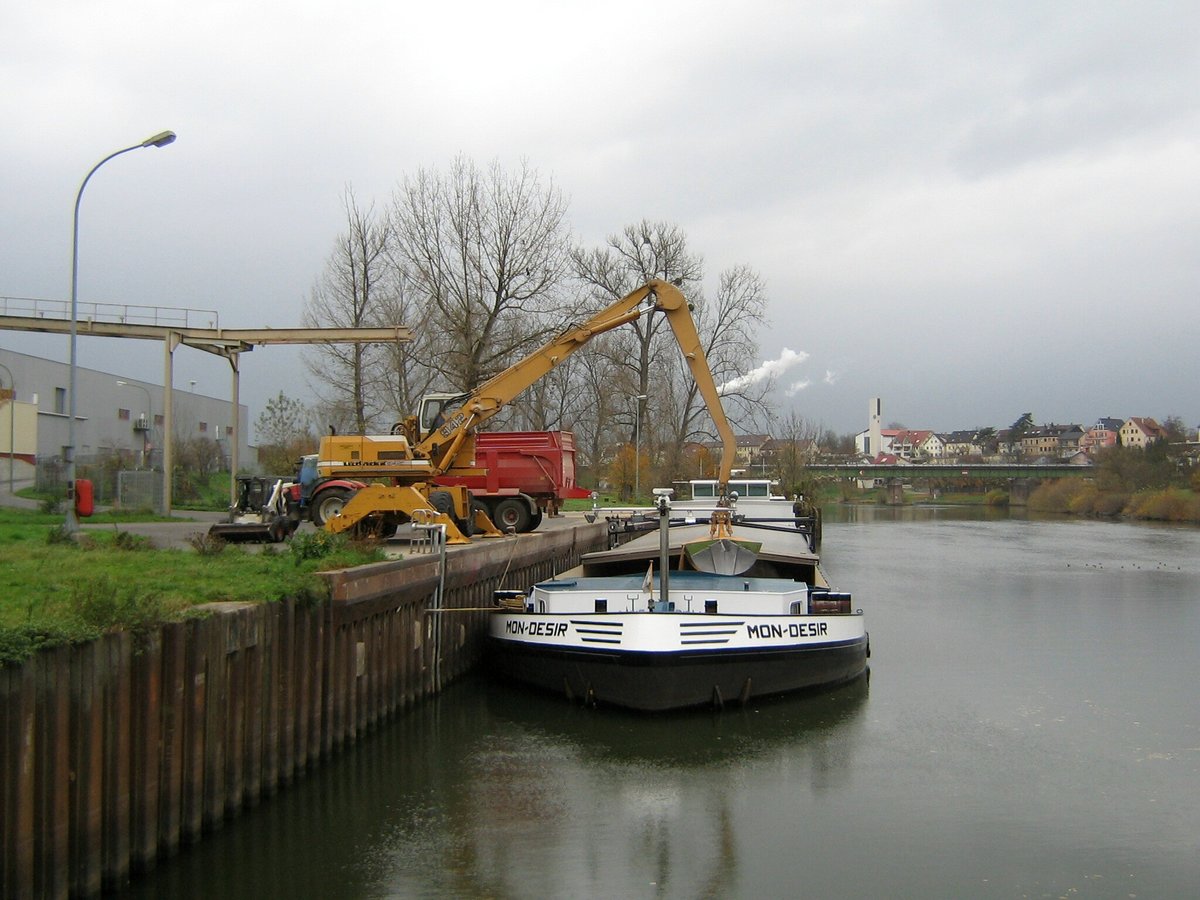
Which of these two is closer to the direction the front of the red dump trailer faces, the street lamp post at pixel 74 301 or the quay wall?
the street lamp post

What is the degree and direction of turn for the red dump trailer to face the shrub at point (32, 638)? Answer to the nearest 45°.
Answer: approximately 90° to its left

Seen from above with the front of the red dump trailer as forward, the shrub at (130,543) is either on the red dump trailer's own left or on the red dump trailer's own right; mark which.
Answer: on the red dump trailer's own left

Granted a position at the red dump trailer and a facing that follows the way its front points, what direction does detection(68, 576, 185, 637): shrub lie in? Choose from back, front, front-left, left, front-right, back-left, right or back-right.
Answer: left

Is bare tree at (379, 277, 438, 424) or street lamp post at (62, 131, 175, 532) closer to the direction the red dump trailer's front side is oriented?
the street lamp post

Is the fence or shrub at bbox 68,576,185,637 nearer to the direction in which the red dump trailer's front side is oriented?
the fence

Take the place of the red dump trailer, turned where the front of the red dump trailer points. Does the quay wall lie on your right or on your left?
on your left

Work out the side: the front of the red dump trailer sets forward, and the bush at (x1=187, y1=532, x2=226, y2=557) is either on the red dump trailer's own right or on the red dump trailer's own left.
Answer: on the red dump trailer's own left

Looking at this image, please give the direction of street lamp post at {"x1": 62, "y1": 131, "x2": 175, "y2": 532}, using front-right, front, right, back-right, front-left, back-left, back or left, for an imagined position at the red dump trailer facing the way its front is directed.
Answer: front-left

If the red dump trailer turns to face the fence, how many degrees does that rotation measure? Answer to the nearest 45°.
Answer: approximately 45° to its right

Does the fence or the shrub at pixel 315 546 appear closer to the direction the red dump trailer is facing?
the fence

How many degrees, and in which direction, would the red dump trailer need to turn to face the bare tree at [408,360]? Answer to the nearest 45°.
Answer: approximately 90° to its right

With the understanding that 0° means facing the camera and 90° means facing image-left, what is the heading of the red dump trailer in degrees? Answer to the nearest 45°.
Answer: approximately 90°

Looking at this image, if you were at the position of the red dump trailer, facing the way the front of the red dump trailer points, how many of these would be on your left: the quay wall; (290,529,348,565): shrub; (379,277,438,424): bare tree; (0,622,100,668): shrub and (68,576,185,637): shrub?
4

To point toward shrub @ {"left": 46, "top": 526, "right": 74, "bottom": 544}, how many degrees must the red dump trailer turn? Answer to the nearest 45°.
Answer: approximately 45° to its left
